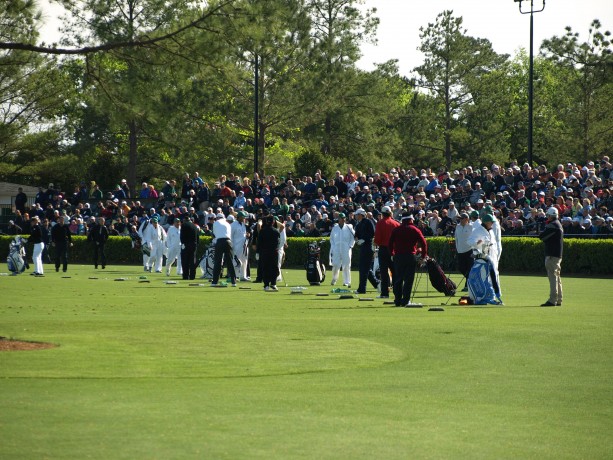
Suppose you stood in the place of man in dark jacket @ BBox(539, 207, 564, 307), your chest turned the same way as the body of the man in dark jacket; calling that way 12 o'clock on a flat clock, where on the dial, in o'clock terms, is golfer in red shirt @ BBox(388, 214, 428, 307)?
The golfer in red shirt is roughly at 11 o'clock from the man in dark jacket.

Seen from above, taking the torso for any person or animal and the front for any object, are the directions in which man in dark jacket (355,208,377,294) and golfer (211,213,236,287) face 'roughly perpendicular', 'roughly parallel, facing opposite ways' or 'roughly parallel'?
roughly perpendicular

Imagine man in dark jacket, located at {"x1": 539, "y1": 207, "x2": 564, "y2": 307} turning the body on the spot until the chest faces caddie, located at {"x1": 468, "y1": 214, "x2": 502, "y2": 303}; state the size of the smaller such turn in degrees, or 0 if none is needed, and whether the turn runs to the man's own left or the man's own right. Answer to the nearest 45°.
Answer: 0° — they already face them

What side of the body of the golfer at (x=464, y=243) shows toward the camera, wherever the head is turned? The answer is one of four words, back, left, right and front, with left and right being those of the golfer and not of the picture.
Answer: front

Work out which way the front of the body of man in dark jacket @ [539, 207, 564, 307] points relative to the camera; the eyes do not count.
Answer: to the viewer's left
